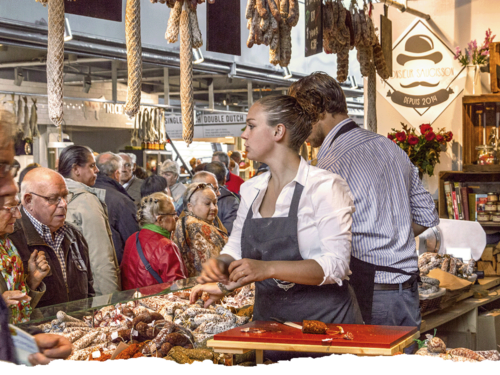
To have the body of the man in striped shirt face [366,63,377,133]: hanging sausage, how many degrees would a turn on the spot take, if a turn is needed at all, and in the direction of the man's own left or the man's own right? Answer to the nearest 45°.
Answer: approximately 45° to the man's own right

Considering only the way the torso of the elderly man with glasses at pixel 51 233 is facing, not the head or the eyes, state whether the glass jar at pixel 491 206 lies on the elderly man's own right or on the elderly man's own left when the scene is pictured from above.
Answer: on the elderly man's own left

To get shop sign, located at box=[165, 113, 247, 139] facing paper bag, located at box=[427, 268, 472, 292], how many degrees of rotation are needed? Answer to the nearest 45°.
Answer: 0° — it already faces it

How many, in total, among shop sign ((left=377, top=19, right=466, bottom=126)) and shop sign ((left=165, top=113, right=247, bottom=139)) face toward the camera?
2

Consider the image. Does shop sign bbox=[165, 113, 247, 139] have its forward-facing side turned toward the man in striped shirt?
yes

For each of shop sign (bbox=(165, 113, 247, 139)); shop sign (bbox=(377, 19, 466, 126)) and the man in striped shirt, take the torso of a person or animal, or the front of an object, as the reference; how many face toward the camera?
2

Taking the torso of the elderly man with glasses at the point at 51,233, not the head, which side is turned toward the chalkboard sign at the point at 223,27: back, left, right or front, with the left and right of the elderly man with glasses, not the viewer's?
left

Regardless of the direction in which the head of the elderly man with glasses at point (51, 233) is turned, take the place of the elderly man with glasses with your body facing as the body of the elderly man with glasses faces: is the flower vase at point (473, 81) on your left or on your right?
on your left
